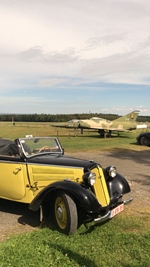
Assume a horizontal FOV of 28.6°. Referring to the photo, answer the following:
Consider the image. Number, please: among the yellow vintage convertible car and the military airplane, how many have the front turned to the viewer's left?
1

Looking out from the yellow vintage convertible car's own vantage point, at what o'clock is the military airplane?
The military airplane is roughly at 8 o'clock from the yellow vintage convertible car.

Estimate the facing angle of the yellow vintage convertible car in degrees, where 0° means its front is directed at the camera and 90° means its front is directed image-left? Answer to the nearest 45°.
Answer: approximately 315°

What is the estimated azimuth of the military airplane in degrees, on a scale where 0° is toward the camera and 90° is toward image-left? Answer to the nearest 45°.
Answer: approximately 90°

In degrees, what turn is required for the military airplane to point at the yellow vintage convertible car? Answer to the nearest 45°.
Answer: approximately 90° to its left
